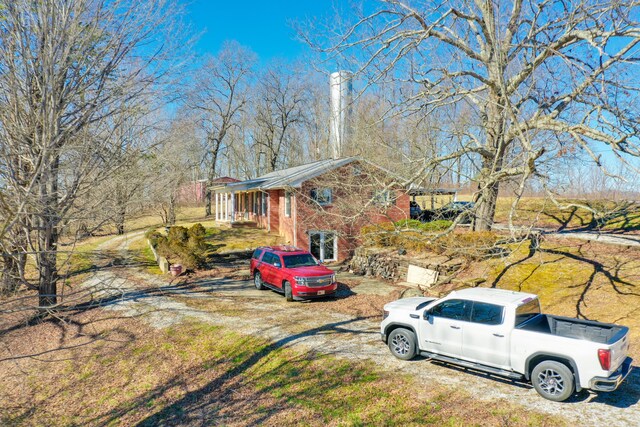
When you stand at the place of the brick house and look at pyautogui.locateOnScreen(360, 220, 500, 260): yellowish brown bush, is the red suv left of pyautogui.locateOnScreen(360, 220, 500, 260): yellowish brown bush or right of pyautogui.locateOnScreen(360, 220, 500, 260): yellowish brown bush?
right

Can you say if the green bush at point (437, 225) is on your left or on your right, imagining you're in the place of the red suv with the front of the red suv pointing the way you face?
on your left

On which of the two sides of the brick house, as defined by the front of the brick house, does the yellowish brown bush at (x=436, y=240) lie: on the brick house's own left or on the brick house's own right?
on the brick house's own left

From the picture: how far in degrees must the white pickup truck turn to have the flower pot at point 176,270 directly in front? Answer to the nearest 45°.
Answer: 0° — it already faces it

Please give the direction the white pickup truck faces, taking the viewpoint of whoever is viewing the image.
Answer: facing away from the viewer and to the left of the viewer

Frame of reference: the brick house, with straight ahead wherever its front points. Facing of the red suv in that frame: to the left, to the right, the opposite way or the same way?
to the left

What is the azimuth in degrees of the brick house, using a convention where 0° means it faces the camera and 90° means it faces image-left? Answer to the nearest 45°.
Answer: approximately 45°

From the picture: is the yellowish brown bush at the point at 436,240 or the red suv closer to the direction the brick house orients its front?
the red suv

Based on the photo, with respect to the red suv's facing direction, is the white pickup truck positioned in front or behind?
in front

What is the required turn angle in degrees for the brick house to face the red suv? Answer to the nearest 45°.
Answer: approximately 45° to its left

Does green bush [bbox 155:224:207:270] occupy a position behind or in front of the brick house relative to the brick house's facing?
in front

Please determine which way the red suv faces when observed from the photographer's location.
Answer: facing the viewer and to the right of the viewer

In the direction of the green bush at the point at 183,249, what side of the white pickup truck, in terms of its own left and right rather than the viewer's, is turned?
front

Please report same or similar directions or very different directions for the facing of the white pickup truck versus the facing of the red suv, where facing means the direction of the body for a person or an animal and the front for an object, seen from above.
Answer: very different directions
